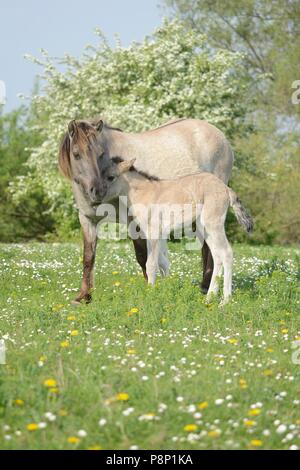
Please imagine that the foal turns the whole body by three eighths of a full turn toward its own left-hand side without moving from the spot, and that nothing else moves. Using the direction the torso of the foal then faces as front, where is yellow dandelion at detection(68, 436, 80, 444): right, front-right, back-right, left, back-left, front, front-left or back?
front-right

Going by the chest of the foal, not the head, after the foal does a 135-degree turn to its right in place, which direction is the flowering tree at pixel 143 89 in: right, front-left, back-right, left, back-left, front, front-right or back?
front-left

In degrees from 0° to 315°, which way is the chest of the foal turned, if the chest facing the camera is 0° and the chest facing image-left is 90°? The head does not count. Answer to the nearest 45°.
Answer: approximately 90°

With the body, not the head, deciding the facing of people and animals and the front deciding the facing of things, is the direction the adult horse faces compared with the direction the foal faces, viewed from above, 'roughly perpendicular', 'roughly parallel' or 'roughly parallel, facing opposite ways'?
roughly parallel

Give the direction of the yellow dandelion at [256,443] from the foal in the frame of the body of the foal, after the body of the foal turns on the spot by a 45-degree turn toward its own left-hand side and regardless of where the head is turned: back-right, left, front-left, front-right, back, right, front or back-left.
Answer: front-left

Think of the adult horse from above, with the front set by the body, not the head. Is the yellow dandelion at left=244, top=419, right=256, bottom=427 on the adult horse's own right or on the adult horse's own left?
on the adult horse's own left

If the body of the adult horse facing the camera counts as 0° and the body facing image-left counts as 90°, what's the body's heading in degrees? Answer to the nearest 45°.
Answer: approximately 90°

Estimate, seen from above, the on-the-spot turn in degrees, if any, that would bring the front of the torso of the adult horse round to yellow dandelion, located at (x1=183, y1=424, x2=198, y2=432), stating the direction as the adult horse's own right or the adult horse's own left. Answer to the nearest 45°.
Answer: approximately 90° to the adult horse's own left

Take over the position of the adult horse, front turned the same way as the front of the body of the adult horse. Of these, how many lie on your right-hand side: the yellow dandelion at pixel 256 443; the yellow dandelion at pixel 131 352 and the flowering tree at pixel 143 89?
1

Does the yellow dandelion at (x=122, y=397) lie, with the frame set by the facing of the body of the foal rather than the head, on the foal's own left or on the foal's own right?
on the foal's own left
